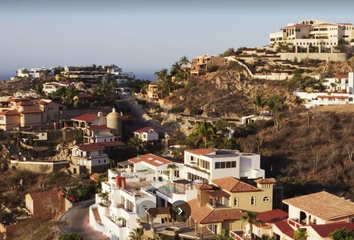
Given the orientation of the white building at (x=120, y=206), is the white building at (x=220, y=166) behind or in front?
behind

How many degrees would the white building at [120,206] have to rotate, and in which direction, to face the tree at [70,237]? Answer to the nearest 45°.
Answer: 0° — it already faces it

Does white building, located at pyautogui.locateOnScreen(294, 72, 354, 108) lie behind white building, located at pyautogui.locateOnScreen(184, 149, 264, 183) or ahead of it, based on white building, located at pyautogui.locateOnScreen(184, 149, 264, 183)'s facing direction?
behind

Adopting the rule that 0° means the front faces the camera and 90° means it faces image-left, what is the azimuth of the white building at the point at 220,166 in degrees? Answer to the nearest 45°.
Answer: approximately 45°

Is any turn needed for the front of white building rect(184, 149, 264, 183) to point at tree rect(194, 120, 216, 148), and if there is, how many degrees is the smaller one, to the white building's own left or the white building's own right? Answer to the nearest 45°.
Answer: approximately 135° to the white building's own right

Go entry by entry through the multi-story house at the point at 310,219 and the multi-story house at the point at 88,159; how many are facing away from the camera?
0

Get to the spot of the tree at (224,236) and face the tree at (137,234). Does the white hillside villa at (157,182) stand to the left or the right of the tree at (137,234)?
right

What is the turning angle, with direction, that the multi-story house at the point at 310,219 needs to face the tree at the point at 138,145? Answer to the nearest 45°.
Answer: approximately 90° to its right

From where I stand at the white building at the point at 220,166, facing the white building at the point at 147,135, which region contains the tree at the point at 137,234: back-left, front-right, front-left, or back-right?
back-left

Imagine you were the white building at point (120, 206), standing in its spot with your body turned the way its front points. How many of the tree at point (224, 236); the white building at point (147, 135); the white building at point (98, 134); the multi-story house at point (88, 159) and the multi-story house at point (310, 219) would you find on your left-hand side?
2

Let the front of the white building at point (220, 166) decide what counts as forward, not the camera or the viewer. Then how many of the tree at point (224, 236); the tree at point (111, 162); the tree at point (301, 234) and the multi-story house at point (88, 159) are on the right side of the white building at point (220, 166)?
2
